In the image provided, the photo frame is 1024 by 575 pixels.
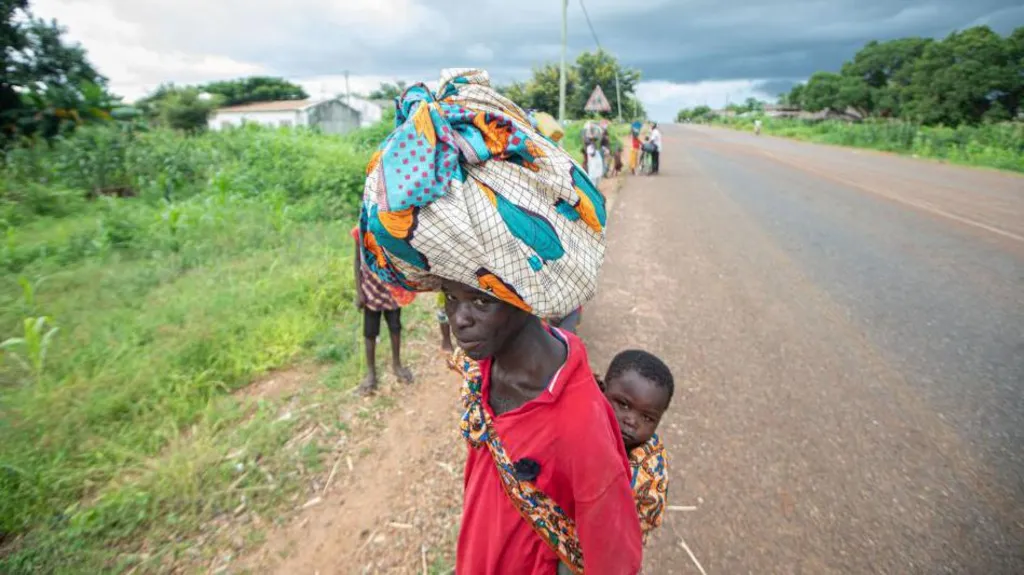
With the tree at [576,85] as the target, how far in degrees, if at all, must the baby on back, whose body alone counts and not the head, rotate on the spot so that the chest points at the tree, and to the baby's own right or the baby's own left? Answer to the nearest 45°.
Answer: approximately 135° to the baby's own right

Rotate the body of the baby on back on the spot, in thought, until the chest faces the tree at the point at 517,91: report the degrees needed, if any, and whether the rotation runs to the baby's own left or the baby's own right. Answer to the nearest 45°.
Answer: approximately 135° to the baby's own right
